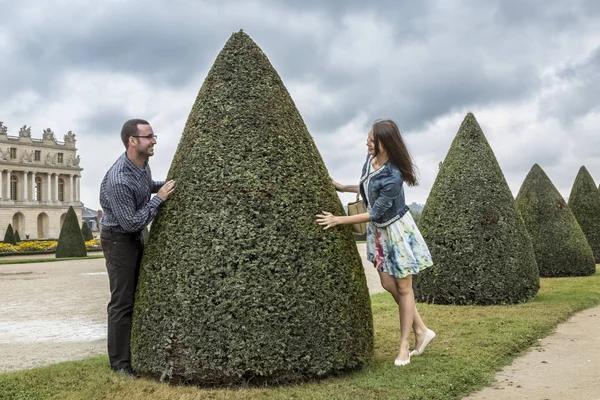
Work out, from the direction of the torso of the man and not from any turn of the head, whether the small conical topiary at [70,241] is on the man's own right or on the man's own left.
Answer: on the man's own left

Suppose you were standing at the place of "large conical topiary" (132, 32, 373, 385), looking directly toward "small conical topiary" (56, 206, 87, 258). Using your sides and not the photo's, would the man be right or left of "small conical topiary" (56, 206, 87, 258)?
left

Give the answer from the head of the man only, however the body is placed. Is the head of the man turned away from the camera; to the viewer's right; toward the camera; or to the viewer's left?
to the viewer's right

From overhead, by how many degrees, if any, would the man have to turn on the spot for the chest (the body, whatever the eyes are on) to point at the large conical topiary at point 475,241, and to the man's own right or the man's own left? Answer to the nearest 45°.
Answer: approximately 45° to the man's own left

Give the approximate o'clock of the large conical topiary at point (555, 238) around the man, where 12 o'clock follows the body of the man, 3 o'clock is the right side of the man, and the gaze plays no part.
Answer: The large conical topiary is roughly at 11 o'clock from the man.

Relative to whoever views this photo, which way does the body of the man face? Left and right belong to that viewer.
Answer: facing to the right of the viewer

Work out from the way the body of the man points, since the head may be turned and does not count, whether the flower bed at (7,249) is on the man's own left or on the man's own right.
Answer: on the man's own left

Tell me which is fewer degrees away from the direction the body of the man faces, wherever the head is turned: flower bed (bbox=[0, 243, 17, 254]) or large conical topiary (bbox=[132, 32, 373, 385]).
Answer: the large conical topiary

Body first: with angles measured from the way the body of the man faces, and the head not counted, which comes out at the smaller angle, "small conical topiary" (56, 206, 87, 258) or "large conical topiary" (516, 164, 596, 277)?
the large conical topiary

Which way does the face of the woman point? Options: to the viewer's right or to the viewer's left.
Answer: to the viewer's left

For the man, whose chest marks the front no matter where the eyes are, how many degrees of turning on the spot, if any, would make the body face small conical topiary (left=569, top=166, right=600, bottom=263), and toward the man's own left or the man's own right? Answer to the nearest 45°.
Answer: approximately 45° to the man's own left

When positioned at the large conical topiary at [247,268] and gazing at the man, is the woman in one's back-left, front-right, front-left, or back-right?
back-right
